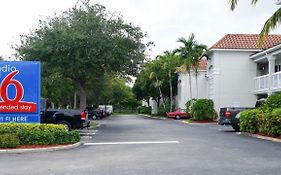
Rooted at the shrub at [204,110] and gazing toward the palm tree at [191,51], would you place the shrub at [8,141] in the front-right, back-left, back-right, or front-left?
back-left

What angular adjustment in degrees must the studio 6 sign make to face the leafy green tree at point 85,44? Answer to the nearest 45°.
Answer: approximately 180°

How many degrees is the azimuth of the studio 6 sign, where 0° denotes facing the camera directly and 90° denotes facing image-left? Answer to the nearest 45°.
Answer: approximately 0°

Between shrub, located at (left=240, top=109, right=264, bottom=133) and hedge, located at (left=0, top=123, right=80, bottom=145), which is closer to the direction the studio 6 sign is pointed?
the hedge

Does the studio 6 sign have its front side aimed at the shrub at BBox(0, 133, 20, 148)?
yes

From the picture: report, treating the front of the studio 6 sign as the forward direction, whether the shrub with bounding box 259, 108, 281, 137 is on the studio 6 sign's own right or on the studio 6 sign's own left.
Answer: on the studio 6 sign's own left

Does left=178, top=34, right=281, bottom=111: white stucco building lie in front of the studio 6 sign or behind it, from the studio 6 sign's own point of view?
behind

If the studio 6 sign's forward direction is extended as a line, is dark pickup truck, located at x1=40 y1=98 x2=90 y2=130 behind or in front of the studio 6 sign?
behind

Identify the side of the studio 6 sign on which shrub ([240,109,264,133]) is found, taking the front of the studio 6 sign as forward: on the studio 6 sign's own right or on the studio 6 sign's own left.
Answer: on the studio 6 sign's own left
